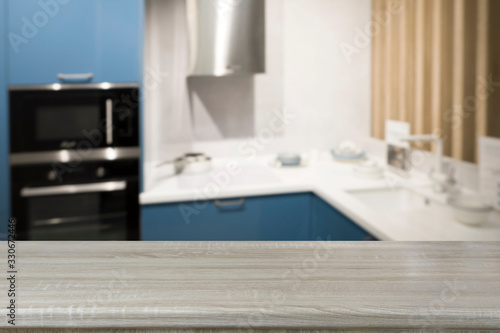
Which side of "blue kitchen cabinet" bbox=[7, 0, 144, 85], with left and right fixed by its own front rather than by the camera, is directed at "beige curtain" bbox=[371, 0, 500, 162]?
left

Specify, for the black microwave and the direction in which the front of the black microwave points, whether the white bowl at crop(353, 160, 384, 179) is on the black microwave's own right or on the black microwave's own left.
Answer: on the black microwave's own left
